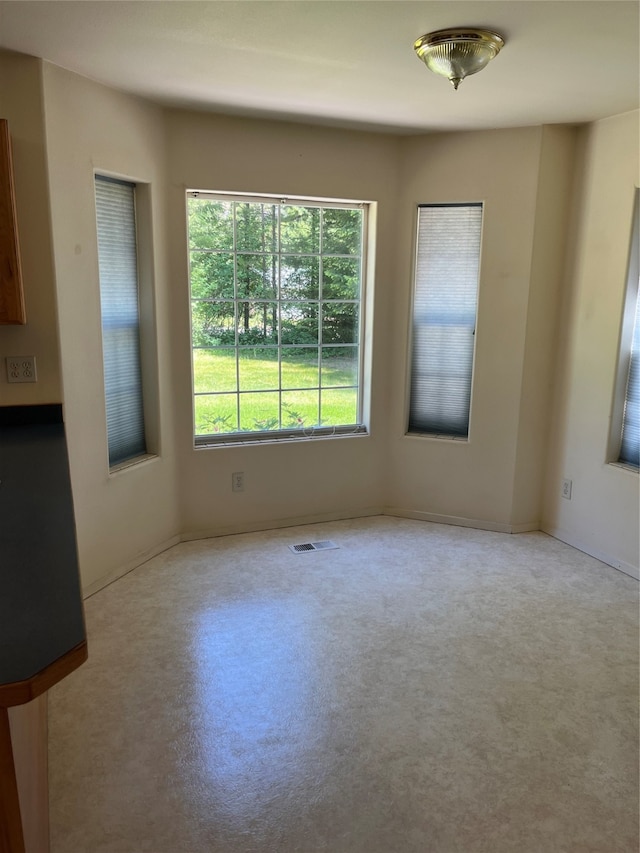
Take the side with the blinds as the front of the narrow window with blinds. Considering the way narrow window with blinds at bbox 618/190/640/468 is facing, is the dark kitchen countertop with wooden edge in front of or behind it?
in front

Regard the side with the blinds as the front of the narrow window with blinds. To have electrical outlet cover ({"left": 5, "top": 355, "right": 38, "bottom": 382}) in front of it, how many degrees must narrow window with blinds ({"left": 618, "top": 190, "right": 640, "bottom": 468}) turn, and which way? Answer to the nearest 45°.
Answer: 0° — it already faces it

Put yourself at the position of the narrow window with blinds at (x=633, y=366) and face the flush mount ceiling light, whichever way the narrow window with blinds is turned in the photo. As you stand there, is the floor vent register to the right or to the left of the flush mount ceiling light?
right

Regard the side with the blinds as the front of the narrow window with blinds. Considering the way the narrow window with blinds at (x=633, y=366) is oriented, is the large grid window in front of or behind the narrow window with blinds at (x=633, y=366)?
in front

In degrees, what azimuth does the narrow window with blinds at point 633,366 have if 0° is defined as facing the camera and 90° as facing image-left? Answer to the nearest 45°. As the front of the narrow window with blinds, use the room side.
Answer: approximately 45°

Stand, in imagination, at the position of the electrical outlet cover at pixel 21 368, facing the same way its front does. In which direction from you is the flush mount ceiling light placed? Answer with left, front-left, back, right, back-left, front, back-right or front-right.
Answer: front-left

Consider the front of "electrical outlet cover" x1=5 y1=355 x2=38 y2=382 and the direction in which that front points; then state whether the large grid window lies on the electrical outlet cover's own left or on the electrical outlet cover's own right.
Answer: on the electrical outlet cover's own left

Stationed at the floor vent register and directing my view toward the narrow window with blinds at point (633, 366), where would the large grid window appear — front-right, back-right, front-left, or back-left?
back-left
